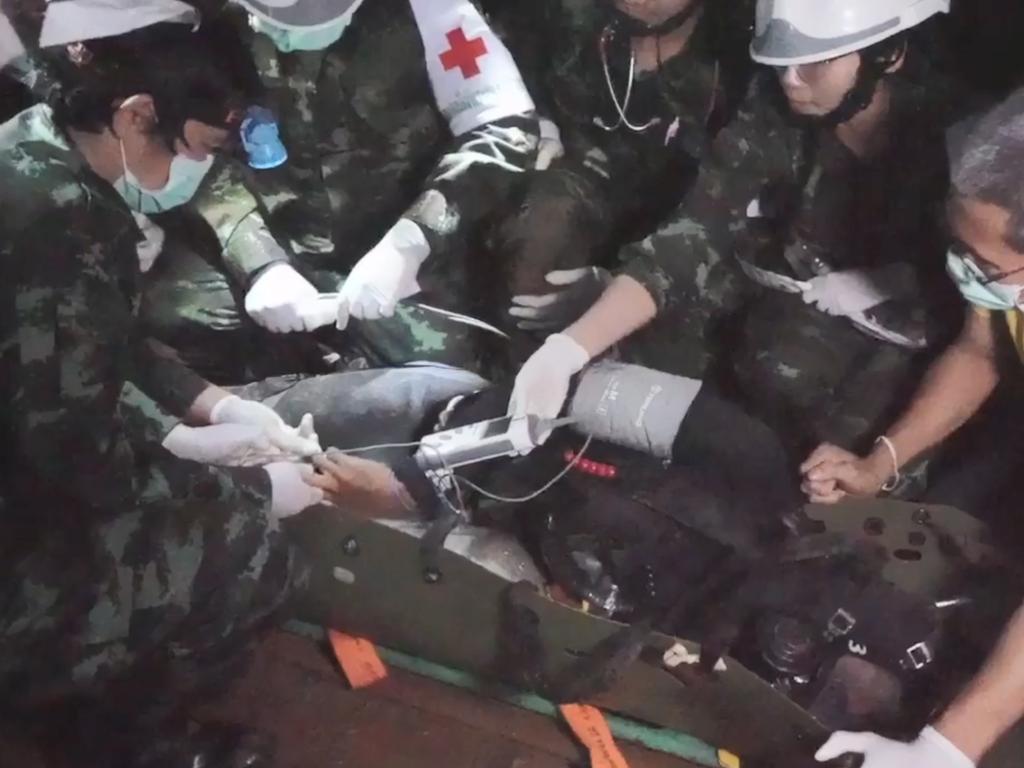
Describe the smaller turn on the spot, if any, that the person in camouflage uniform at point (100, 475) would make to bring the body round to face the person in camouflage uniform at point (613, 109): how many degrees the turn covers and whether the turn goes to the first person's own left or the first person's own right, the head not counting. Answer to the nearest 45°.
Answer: approximately 45° to the first person's own left

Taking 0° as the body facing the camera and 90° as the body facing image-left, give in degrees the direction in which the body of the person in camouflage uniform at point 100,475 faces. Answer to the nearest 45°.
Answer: approximately 270°

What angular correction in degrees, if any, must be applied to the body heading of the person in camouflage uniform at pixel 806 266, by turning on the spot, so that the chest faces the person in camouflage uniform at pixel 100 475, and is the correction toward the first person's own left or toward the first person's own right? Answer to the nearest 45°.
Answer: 0° — they already face them

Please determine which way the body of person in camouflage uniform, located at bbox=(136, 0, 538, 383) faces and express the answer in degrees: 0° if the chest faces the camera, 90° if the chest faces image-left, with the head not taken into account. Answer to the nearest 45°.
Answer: approximately 0°

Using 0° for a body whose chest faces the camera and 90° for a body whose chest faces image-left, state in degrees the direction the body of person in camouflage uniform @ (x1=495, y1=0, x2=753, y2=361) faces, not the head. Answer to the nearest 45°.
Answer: approximately 0°

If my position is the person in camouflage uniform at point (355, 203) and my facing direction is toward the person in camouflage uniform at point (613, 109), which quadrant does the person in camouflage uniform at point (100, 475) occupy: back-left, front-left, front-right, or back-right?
back-right

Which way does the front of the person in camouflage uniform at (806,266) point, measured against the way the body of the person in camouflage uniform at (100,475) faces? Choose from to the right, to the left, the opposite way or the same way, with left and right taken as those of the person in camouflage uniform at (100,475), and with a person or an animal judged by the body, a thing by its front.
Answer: the opposite way
